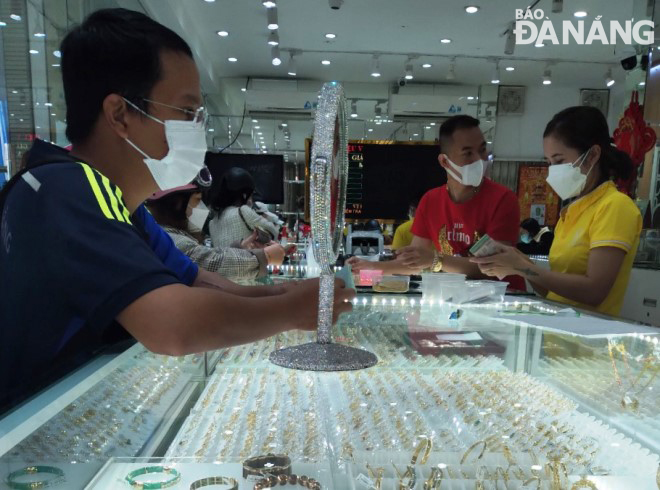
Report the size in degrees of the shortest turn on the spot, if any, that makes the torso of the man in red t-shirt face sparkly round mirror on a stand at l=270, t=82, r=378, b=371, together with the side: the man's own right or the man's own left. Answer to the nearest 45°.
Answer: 0° — they already face it

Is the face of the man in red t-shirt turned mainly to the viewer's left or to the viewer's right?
to the viewer's right

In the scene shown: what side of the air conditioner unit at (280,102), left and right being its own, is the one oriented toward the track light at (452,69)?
left

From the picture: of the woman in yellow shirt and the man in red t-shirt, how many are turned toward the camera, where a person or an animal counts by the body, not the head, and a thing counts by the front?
1

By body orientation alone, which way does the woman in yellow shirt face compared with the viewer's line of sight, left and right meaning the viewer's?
facing to the left of the viewer

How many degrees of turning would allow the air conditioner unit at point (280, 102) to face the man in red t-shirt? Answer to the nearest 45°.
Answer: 0° — it already faces them

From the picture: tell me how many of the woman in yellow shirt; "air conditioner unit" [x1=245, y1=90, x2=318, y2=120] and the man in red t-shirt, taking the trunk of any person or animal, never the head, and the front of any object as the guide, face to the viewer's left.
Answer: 1

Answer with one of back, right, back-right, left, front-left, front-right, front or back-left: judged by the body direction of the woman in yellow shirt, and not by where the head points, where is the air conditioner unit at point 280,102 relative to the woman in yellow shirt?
front-right

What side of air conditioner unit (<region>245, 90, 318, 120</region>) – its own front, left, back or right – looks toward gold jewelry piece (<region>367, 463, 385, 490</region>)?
front

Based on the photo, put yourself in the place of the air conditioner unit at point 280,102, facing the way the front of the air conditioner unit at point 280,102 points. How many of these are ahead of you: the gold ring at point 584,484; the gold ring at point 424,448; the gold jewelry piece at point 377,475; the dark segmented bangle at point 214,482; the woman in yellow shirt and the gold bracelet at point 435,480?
6

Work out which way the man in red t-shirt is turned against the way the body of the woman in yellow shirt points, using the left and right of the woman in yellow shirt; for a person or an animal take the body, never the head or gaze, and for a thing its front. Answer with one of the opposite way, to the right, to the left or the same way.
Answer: to the left
